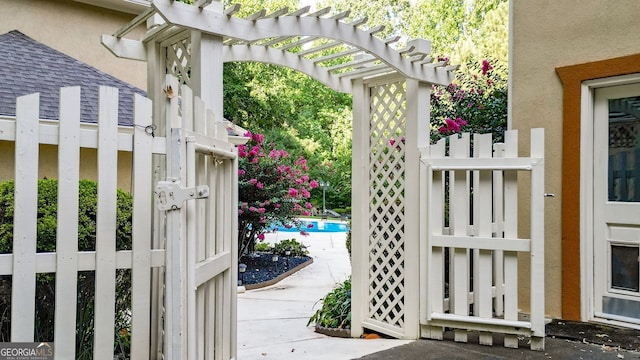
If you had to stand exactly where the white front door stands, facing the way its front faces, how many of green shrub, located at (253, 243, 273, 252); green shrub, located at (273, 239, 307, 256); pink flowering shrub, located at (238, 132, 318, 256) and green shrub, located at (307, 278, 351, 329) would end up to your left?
0

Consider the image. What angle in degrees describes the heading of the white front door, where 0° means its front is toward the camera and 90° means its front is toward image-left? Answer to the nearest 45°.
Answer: approximately 45°

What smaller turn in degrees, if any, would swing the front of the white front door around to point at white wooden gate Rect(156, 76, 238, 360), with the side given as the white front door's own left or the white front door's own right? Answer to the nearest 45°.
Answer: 0° — it already faces it

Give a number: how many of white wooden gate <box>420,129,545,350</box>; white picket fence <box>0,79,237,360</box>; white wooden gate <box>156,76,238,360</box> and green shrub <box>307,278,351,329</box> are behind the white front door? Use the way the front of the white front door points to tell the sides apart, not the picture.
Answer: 0

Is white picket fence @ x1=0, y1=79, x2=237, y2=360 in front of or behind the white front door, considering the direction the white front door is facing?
in front

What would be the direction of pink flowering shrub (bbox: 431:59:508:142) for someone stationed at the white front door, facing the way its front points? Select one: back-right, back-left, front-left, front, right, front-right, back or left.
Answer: right

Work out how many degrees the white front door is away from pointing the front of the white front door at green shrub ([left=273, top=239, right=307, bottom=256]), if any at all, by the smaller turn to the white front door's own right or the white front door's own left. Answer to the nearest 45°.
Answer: approximately 90° to the white front door's own right

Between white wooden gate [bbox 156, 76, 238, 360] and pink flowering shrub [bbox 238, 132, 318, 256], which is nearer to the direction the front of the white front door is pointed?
the white wooden gate

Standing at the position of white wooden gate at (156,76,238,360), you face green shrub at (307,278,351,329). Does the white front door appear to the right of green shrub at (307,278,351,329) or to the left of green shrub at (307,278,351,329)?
right

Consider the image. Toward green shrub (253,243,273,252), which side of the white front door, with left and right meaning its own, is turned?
right

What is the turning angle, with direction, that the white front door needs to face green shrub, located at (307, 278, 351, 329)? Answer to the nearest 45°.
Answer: approximately 45° to its right
